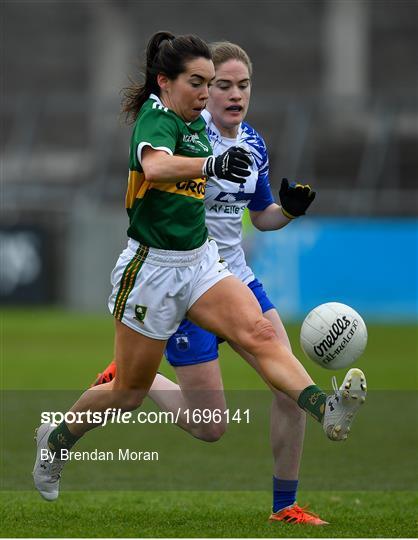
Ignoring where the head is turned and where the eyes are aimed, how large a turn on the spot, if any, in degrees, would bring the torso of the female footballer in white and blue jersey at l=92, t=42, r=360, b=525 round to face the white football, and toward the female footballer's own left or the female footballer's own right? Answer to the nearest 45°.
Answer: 0° — they already face it

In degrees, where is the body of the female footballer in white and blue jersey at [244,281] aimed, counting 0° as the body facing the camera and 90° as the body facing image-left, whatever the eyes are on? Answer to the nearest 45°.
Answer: approximately 315°

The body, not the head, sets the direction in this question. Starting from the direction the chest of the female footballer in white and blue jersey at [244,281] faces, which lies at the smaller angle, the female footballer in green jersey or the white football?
the white football

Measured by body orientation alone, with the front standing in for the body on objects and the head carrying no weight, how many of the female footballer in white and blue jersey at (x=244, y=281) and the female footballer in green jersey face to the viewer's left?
0

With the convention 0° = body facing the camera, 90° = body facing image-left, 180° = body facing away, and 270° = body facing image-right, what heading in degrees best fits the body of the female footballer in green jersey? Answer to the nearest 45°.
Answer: approximately 315°
